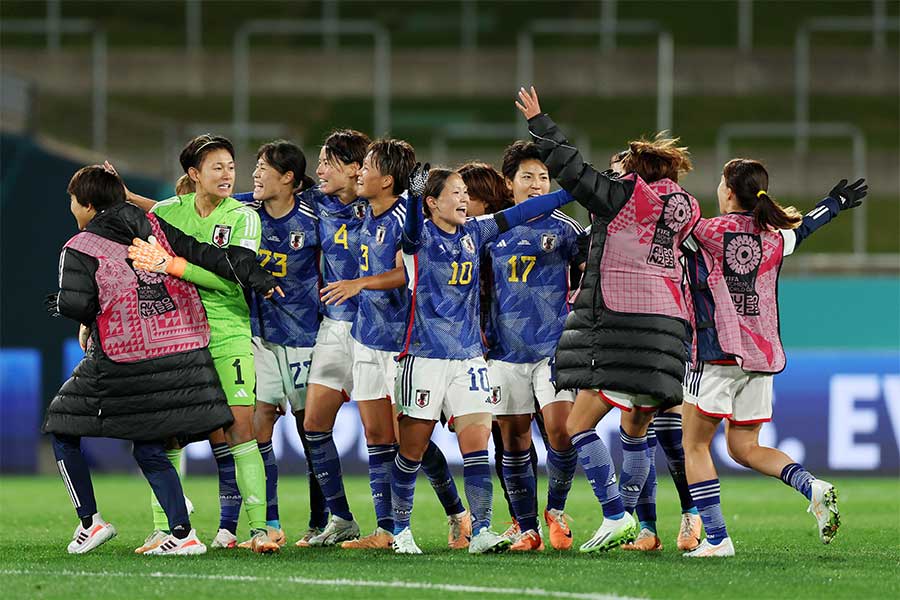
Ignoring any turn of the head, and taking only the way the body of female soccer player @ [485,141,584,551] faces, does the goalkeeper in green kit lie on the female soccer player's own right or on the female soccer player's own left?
on the female soccer player's own right

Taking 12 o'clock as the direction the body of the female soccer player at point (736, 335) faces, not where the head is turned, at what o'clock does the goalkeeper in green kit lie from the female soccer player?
The goalkeeper in green kit is roughly at 10 o'clock from the female soccer player.

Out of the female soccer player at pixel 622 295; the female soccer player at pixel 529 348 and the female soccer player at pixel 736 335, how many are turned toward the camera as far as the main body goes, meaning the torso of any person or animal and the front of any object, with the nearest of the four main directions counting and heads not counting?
1

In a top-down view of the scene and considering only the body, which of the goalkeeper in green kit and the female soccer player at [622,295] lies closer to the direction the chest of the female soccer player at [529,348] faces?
the female soccer player

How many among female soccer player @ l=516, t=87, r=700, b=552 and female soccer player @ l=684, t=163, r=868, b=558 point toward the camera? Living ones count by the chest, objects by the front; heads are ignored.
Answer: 0

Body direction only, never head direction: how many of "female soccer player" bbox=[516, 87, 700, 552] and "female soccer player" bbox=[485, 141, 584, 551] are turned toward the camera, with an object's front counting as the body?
1

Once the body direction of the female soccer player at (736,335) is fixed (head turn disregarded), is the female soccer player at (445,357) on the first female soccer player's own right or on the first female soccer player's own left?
on the first female soccer player's own left

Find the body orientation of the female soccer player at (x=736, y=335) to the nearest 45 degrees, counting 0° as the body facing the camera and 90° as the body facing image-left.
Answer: approximately 135°

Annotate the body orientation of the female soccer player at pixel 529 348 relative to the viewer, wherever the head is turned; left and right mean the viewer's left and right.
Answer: facing the viewer

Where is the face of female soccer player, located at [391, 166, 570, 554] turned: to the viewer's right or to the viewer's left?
to the viewer's right

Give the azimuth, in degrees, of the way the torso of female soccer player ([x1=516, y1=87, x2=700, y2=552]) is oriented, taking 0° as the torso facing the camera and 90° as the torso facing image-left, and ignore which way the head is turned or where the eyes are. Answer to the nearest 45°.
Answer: approximately 135°
